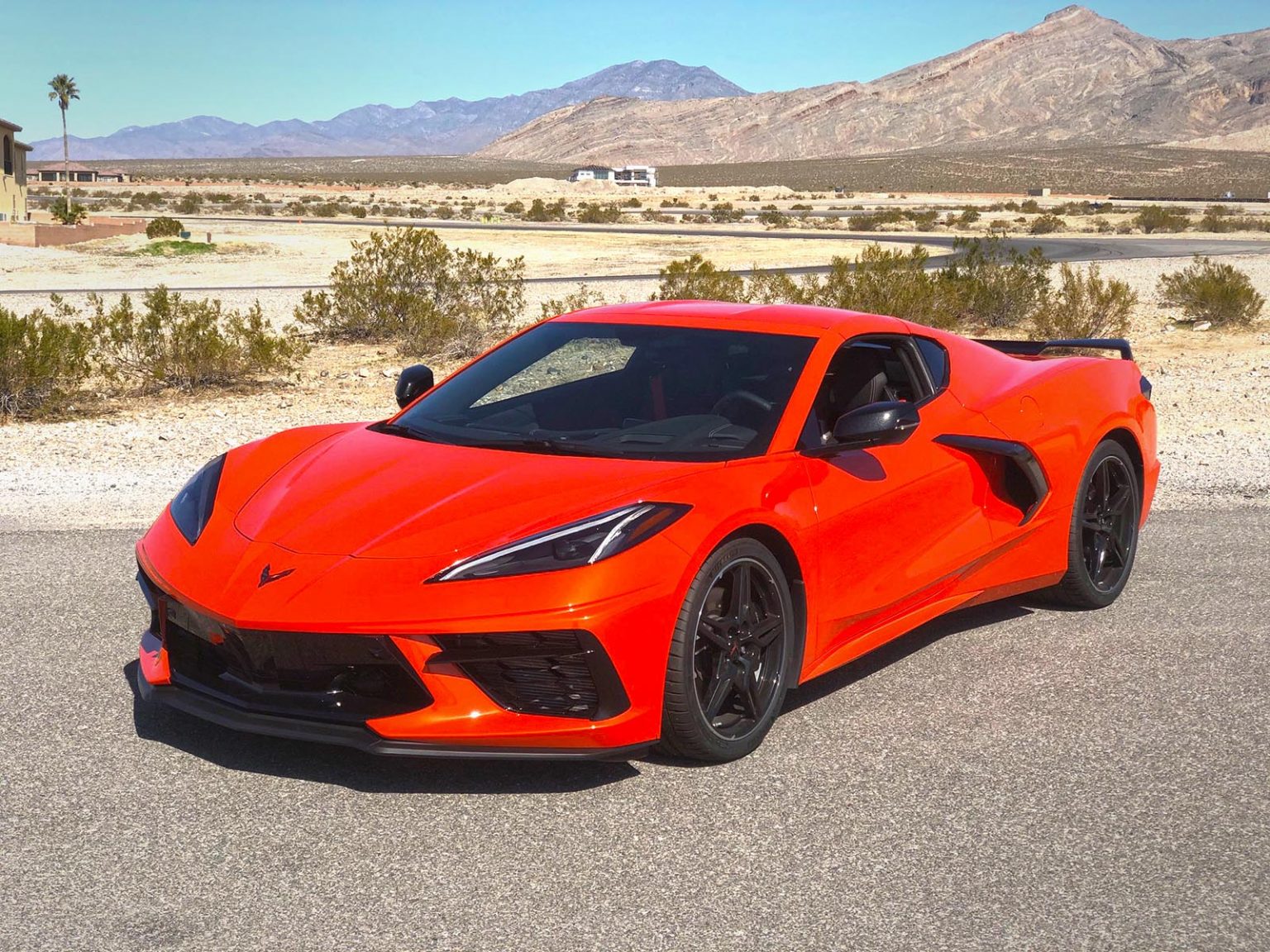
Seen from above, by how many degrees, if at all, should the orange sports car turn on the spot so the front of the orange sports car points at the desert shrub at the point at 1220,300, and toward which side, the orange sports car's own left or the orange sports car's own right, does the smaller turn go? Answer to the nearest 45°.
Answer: approximately 180°

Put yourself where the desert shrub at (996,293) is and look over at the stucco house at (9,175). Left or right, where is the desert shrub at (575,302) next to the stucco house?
left

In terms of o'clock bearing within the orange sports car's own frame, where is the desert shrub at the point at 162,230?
The desert shrub is roughly at 4 o'clock from the orange sports car.

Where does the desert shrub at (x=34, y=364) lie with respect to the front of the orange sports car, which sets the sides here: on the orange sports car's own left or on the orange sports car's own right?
on the orange sports car's own right

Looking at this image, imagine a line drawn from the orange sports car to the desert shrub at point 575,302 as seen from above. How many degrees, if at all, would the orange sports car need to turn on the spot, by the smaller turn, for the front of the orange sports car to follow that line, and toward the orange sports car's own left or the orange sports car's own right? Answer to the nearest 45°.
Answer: approximately 135° to the orange sports car's own right

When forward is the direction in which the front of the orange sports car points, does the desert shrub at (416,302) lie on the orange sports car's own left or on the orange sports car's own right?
on the orange sports car's own right

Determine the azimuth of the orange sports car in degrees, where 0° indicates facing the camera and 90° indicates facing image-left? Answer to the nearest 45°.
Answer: approximately 45°

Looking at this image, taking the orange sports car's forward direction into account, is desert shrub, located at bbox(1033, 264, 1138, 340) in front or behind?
behind

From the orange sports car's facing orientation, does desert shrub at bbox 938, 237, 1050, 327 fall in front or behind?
behind
